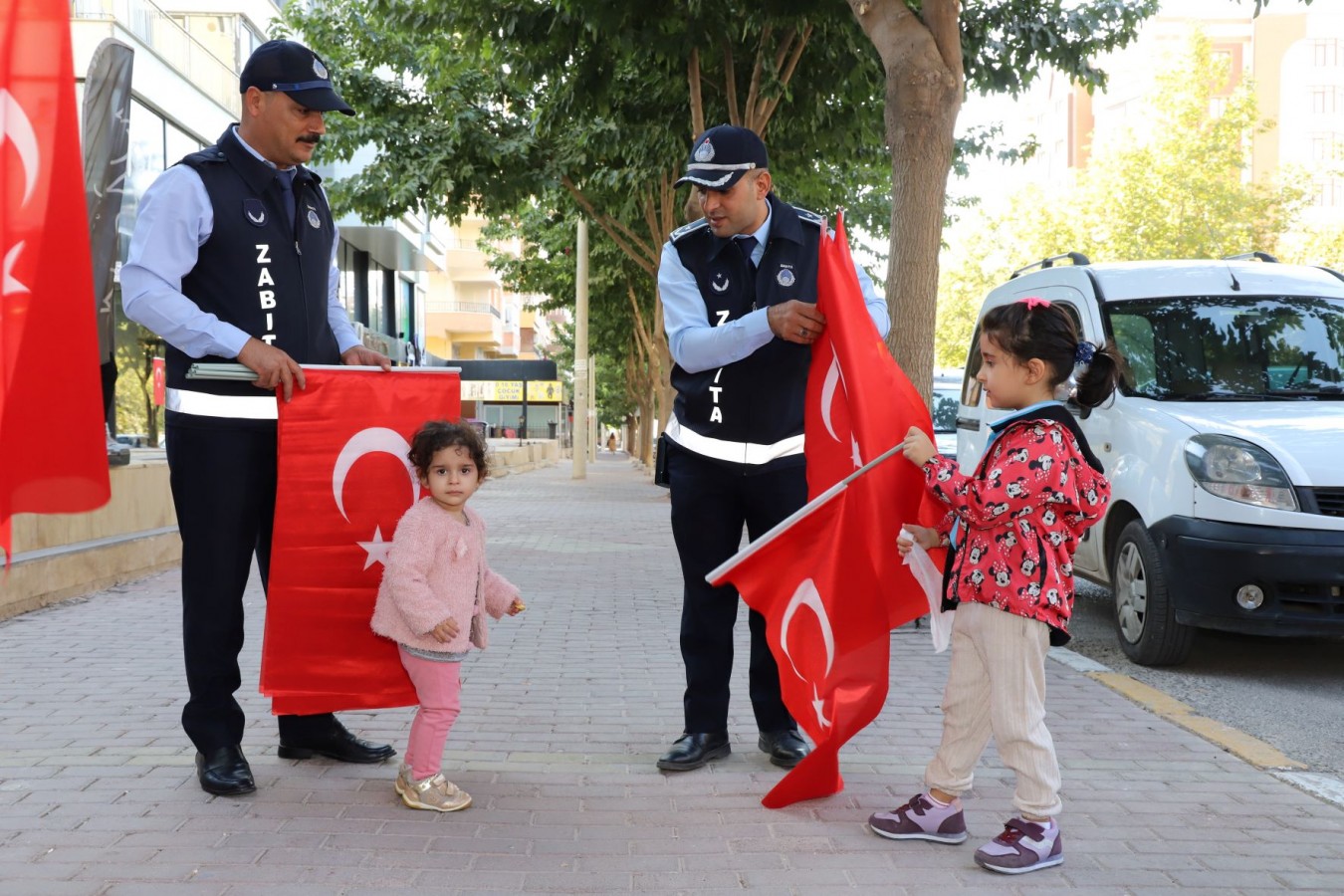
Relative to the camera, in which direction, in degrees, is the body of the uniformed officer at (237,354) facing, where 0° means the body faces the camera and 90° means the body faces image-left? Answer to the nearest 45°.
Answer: approximately 315°

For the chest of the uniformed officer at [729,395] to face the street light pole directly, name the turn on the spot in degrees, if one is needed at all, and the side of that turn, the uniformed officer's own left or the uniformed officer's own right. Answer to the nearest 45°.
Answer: approximately 180°

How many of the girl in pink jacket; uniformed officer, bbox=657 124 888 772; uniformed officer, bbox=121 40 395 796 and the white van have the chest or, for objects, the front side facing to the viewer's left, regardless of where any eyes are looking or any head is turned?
0

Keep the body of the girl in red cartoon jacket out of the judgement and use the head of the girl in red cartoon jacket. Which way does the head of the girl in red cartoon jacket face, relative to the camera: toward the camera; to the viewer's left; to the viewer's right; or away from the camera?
to the viewer's left

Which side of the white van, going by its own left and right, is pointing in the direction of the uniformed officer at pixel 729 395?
right

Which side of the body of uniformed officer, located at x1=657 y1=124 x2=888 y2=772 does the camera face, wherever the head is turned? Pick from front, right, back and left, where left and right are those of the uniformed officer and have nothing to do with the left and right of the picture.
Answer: front

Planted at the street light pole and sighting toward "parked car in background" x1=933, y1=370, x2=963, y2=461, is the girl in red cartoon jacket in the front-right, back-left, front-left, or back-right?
front-right

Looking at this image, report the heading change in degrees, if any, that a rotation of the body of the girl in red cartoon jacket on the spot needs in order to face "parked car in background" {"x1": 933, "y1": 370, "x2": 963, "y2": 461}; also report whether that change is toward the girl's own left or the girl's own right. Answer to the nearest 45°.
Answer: approximately 90° to the girl's own right

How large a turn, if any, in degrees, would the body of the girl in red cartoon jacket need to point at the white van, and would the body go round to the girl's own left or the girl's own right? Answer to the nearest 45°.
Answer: approximately 90° to the girl's own right

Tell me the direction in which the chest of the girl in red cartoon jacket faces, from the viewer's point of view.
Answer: to the viewer's left

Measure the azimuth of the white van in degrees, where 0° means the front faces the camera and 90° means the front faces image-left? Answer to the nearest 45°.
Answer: approximately 315°

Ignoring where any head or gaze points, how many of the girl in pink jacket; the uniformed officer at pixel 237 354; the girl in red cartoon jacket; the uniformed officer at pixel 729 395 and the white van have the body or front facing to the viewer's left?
1

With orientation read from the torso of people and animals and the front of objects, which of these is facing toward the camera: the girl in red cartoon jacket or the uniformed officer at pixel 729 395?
the uniformed officer
